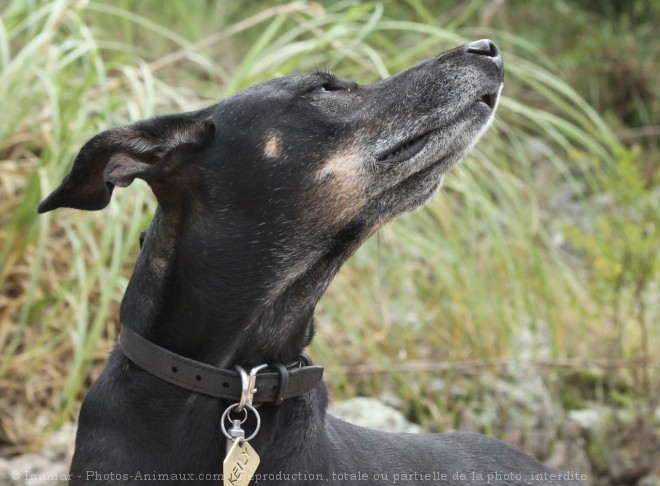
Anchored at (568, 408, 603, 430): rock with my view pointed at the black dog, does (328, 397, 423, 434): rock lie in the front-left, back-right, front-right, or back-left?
front-right

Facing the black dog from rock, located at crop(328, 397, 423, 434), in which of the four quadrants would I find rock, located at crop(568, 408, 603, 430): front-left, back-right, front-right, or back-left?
back-left

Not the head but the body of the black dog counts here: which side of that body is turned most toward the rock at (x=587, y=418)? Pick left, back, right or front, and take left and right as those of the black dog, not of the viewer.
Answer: back

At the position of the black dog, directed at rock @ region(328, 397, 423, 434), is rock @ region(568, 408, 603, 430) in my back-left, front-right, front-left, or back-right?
front-right

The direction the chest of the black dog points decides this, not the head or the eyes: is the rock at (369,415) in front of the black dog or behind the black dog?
behind

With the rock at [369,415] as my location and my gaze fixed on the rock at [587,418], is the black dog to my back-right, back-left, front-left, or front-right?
back-right

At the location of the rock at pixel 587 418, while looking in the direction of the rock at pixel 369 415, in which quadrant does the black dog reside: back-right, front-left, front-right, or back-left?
front-left

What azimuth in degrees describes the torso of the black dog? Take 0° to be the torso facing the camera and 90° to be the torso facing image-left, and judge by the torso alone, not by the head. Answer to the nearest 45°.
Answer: approximately 45°
